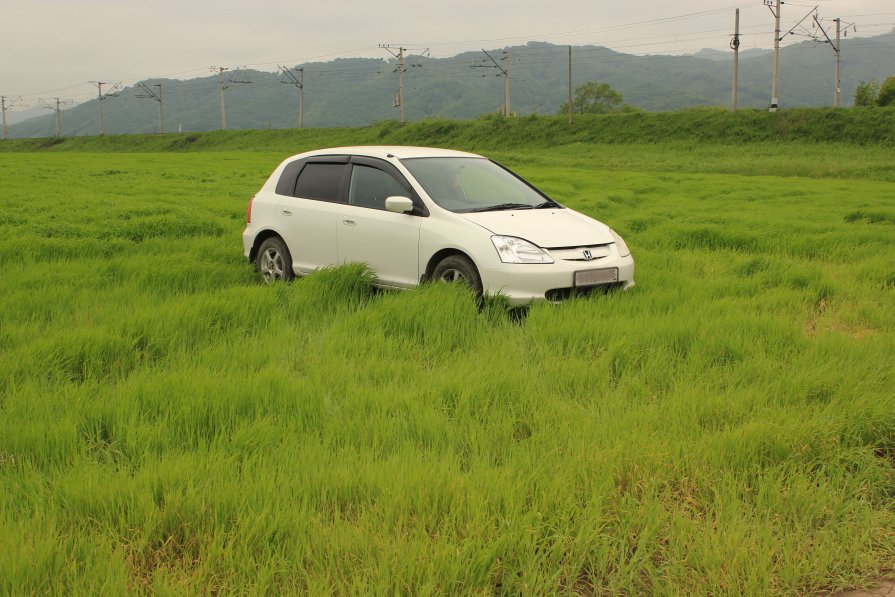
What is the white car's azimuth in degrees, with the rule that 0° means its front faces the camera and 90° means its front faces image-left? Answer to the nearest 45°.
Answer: approximately 315°
